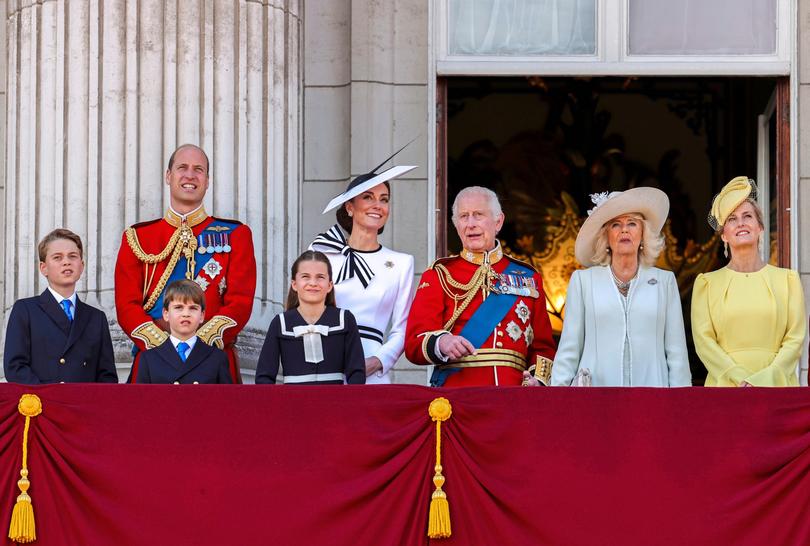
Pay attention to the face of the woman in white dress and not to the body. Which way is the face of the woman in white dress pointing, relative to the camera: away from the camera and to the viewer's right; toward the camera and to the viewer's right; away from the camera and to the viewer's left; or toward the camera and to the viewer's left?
toward the camera and to the viewer's right

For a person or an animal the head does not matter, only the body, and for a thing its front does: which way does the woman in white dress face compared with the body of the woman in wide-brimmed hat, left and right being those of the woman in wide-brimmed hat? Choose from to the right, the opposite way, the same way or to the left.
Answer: the same way

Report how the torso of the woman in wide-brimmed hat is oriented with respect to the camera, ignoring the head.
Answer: toward the camera

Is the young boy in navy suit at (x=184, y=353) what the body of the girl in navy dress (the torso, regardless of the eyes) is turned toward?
no

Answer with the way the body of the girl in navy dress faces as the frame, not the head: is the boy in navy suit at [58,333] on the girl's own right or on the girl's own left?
on the girl's own right

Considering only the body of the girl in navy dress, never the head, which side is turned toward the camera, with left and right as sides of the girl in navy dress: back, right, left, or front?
front

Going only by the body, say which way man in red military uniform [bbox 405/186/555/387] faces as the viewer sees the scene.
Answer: toward the camera

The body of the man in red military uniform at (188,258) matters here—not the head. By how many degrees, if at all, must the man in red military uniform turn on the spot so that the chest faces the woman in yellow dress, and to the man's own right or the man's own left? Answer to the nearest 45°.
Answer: approximately 90° to the man's own left

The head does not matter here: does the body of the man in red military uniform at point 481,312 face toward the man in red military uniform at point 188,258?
no

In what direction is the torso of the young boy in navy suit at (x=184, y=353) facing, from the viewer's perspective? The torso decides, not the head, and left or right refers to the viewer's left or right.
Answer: facing the viewer

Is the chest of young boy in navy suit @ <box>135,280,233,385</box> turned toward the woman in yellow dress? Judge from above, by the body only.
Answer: no

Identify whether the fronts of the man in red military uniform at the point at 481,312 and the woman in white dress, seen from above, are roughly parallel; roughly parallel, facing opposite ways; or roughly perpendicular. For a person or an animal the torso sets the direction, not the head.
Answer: roughly parallel

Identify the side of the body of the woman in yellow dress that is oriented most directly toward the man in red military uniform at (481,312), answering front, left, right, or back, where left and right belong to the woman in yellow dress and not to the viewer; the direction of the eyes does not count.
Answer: right

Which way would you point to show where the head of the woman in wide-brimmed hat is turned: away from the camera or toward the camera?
toward the camera
